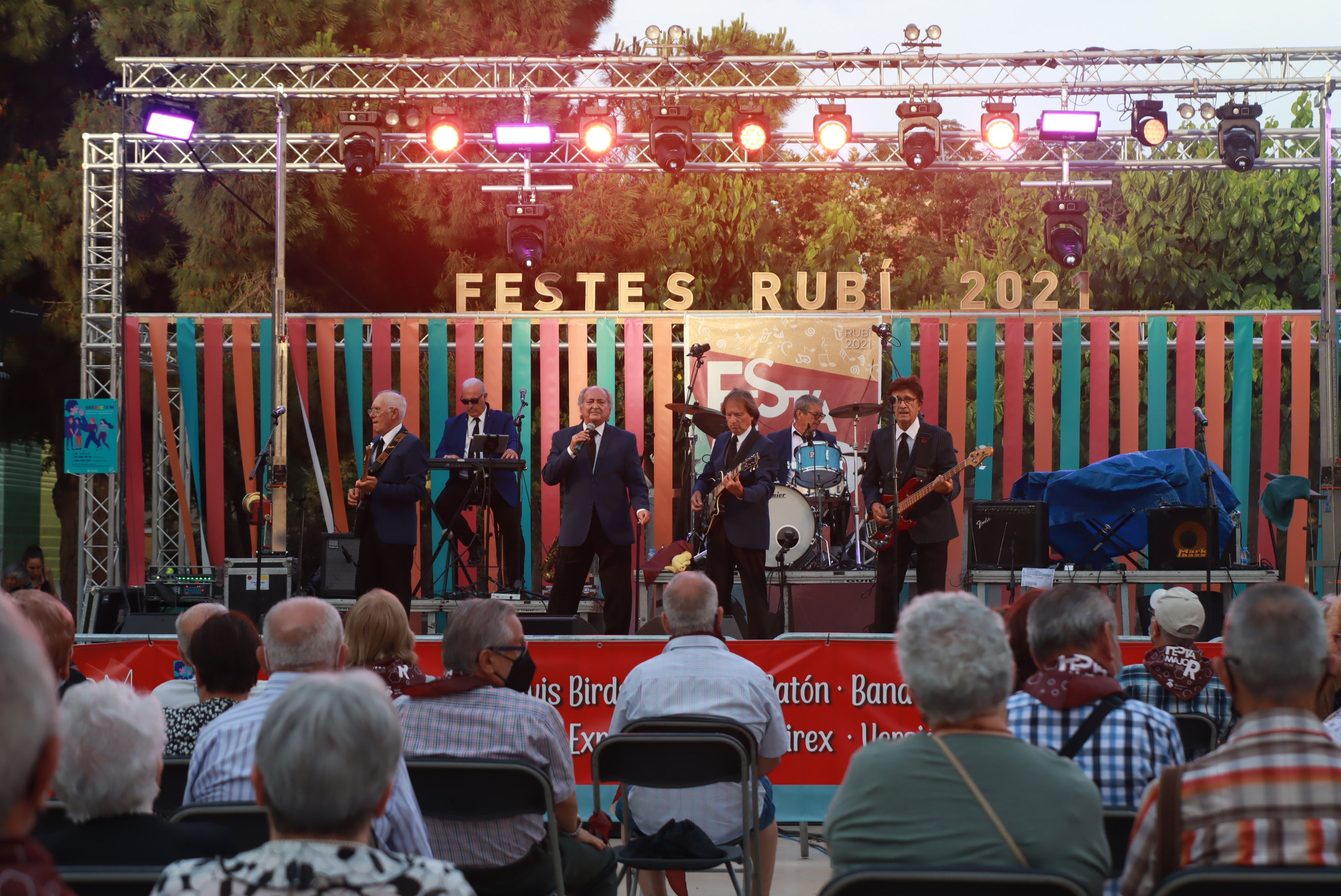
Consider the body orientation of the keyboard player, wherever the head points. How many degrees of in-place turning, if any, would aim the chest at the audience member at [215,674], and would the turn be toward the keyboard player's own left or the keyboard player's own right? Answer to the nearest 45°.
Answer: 0° — they already face them

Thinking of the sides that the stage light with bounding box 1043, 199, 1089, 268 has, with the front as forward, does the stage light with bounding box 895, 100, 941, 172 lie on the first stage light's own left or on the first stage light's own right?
on the first stage light's own right

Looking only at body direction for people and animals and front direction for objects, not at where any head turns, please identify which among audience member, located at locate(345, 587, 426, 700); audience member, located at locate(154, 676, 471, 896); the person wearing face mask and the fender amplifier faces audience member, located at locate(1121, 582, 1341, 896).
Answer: the fender amplifier

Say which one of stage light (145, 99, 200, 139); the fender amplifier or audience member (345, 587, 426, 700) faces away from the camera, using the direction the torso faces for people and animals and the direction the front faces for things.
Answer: the audience member

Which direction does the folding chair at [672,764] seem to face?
away from the camera

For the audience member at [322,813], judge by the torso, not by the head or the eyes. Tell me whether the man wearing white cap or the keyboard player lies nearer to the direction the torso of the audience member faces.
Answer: the keyboard player

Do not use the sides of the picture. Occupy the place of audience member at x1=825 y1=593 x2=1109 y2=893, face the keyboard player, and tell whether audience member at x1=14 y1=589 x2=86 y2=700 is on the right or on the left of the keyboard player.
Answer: left

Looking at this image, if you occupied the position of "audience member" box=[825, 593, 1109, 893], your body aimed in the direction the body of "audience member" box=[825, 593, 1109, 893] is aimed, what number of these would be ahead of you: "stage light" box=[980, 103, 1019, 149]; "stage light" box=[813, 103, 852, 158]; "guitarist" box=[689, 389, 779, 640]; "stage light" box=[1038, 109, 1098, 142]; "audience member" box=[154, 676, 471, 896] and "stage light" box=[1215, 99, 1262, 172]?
5

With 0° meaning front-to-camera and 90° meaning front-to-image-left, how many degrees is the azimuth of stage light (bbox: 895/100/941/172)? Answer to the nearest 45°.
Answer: approximately 0°
